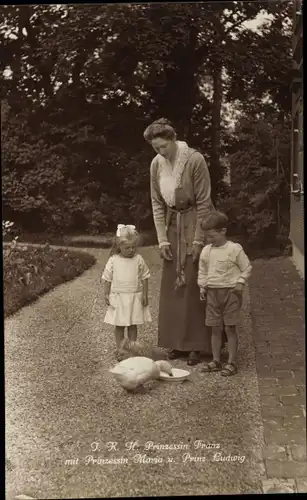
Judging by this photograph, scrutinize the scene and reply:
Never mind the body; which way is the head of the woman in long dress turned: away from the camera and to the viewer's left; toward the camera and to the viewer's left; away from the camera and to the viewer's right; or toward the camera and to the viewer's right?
toward the camera and to the viewer's left

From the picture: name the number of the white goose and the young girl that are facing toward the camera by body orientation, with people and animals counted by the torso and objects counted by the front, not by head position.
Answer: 1

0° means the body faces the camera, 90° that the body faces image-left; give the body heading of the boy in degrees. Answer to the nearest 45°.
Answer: approximately 45°

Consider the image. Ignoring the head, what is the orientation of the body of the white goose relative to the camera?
to the viewer's right

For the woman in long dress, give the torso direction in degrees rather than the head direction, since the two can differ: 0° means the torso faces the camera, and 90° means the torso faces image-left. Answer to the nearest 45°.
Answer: approximately 45°

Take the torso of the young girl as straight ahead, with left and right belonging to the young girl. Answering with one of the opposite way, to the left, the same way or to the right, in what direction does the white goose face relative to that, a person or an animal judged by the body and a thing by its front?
to the left

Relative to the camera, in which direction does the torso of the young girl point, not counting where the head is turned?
toward the camera
